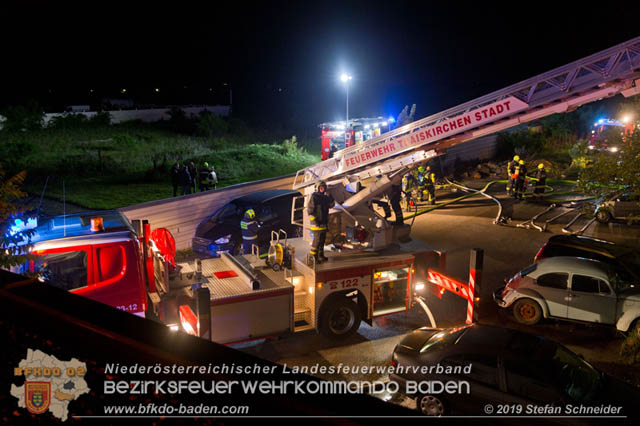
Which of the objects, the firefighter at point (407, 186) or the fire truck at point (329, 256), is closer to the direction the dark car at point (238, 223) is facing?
the fire truck

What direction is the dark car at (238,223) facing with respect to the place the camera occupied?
facing the viewer and to the left of the viewer

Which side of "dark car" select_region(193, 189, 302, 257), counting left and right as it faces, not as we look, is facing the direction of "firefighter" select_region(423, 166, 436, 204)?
back

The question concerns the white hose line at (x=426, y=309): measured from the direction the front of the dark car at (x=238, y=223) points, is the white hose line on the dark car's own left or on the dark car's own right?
on the dark car's own left

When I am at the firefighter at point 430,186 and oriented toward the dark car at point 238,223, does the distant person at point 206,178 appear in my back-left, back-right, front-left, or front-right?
front-right

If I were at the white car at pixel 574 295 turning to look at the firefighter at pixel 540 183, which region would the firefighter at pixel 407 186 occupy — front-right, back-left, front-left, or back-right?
front-left

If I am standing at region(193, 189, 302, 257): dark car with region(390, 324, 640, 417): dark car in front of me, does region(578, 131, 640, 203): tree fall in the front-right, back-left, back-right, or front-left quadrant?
front-left
